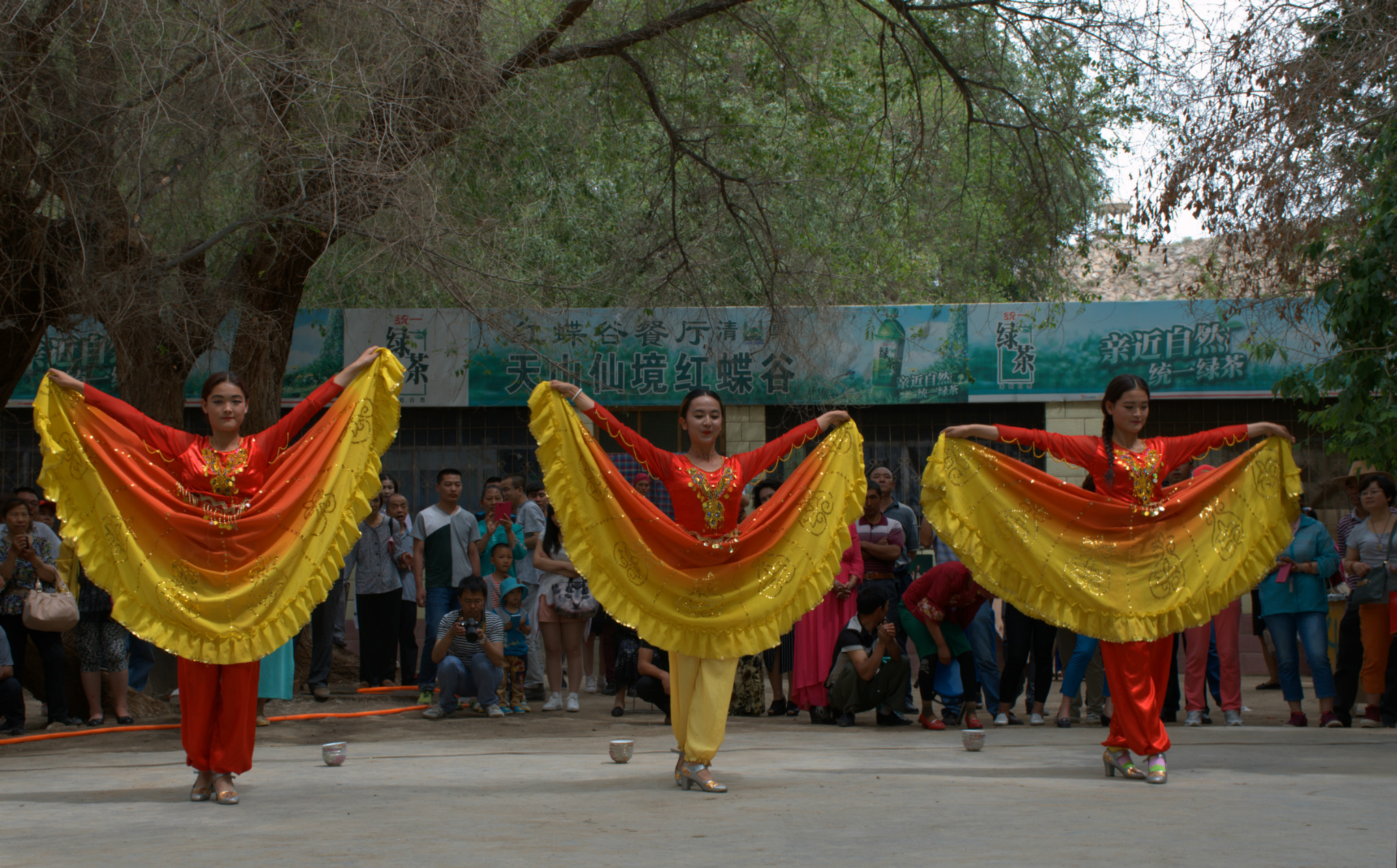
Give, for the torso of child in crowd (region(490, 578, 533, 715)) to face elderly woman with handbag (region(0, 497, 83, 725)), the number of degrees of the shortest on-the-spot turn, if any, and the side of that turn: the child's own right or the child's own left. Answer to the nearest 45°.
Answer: approximately 90° to the child's own right

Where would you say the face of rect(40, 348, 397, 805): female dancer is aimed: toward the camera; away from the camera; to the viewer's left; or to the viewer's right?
toward the camera

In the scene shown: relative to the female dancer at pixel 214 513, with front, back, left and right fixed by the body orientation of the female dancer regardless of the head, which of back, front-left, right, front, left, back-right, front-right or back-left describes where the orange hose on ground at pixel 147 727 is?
back

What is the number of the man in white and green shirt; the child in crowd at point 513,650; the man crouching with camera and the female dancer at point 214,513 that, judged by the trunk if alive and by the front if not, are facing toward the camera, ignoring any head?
4

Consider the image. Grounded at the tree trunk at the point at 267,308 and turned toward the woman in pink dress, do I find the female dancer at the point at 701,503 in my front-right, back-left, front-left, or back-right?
front-right

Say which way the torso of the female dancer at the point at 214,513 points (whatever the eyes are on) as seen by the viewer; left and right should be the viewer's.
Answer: facing the viewer

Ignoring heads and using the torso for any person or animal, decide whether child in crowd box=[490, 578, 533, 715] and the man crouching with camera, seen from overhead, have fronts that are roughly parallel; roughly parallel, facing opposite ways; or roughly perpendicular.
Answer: roughly parallel

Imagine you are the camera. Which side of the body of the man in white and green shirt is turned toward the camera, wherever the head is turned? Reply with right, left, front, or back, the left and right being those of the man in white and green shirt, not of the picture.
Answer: front

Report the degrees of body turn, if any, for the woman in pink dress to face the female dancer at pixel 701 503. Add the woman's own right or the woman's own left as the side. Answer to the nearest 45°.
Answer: approximately 45° to the woman's own left

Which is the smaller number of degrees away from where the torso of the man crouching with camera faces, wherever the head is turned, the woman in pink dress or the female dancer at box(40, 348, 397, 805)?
the female dancer

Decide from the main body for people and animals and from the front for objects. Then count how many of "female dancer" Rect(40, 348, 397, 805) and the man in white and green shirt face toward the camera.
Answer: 2

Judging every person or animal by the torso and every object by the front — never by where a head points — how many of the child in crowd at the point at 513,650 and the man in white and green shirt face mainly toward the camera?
2

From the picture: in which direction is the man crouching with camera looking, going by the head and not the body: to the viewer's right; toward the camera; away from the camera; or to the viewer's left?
toward the camera
